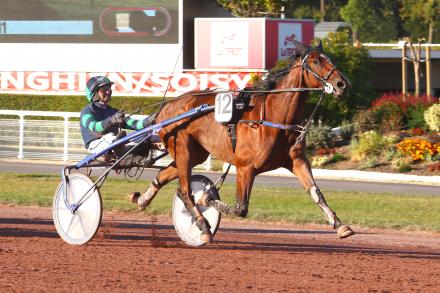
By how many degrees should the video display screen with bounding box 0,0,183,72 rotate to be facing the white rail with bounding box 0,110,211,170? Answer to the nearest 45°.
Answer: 0° — it already faces it

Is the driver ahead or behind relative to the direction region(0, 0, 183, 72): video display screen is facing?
ahead

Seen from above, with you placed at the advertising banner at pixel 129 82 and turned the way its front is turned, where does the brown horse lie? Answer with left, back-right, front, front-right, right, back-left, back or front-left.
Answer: front

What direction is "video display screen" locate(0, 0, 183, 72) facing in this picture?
toward the camera

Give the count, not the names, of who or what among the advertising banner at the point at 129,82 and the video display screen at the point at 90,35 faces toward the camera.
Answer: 2

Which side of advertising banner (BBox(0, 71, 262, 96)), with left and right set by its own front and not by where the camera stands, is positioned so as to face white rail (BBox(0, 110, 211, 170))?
front

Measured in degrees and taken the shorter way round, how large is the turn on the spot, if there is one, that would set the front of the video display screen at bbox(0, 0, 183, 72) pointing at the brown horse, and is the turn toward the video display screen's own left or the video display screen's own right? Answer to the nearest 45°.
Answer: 0° — it already faces it

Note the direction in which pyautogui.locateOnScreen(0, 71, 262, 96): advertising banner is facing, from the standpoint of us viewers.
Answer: facing the viewer

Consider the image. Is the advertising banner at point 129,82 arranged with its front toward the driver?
yes
